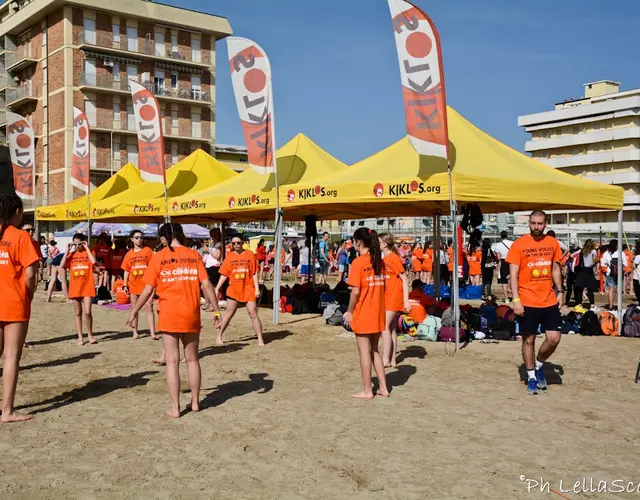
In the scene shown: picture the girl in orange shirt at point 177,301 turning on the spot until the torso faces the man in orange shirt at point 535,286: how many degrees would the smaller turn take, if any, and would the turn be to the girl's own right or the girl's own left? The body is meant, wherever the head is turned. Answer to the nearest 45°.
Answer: approximately 90° to the girl's own right

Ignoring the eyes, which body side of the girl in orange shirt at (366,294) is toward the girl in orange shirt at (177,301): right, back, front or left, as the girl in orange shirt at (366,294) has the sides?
left

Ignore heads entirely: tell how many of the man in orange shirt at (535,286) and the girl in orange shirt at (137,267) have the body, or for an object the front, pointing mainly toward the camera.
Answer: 2

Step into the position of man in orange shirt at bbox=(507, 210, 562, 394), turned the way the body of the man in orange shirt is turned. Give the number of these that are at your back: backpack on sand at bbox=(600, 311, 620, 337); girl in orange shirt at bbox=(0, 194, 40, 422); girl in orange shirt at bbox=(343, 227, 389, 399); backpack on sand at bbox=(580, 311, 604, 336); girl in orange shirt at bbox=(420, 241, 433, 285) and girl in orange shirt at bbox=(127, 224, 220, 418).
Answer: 3

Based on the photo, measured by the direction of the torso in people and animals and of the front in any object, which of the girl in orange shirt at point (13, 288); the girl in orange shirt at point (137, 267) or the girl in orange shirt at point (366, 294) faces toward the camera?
the girl in orange shirt at point (137, 267)

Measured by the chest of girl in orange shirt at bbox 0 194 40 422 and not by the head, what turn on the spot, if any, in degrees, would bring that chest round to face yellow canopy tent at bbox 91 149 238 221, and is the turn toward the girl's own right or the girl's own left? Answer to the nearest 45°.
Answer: approximately 45° to the girl's own left

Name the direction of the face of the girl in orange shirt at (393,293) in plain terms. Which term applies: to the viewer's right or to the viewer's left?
to the viewer's left

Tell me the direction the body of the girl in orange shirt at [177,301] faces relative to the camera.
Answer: away from the camera

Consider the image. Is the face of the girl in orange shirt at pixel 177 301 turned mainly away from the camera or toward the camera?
away from the camera

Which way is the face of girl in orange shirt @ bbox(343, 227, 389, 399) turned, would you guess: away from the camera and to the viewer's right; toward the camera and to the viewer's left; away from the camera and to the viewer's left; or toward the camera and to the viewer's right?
away from the camera and to the viewer's left

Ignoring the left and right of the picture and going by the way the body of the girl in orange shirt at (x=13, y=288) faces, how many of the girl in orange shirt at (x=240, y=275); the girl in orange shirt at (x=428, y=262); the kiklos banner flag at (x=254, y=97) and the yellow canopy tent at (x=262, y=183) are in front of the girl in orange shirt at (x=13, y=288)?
4
